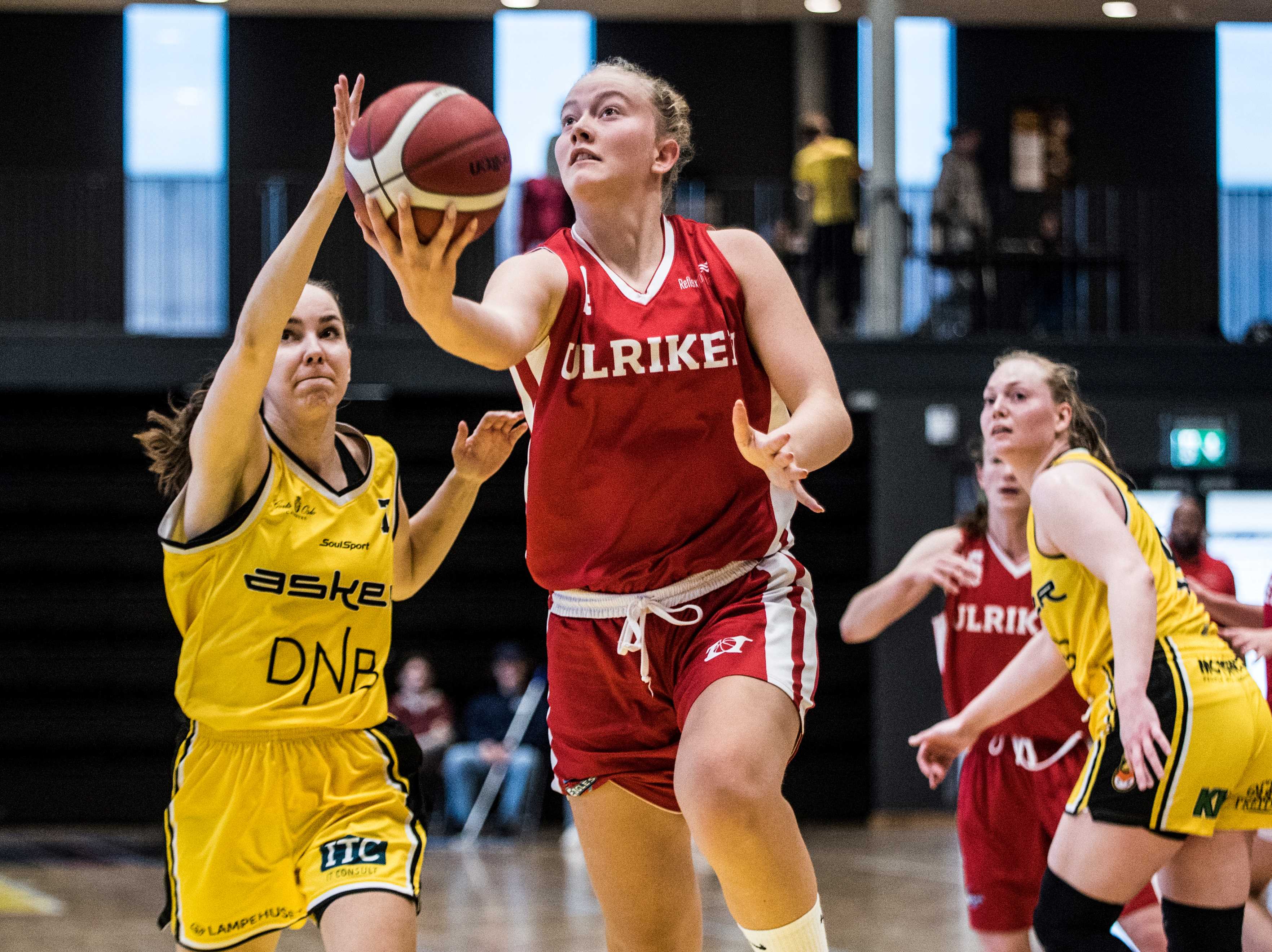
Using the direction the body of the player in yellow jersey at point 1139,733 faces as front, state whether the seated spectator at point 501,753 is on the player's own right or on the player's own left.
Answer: on the player's own right

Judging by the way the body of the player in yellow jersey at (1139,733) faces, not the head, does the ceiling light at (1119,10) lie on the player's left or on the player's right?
on the player's right

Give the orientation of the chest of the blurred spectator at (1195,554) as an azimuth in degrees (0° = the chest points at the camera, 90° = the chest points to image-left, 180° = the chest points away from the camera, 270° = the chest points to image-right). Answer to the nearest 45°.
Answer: approximately 45°

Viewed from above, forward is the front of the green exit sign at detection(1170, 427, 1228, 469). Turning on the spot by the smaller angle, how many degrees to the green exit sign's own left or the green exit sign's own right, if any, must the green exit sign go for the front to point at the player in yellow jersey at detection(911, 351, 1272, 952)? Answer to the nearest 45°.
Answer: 0° — it already faces them

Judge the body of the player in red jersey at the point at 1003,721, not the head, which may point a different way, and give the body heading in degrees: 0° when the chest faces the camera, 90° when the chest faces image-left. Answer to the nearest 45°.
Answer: approximately 0°

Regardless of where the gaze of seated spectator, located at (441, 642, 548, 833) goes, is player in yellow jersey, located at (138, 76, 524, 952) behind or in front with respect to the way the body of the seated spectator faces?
in front

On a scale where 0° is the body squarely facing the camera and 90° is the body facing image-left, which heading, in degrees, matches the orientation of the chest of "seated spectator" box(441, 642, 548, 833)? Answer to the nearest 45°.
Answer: approximately 0°

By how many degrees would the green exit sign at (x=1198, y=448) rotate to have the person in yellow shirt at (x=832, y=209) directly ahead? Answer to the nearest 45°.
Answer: approximately 90° to its right
